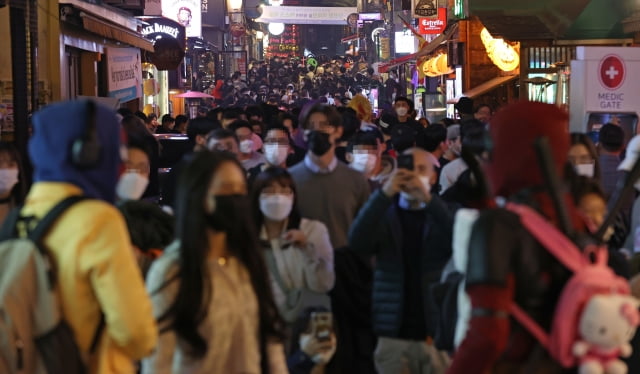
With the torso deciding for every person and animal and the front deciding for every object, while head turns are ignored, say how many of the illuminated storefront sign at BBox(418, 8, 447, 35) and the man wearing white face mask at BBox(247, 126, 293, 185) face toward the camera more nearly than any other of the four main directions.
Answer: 2

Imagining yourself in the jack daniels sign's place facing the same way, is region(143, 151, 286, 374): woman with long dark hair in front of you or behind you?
in front

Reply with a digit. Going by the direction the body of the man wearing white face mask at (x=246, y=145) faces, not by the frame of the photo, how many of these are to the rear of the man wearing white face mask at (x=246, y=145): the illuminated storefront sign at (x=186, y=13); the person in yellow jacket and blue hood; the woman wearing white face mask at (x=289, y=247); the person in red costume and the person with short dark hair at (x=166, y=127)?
2

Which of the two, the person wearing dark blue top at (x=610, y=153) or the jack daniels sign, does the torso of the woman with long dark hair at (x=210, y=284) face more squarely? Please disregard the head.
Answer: the person wearing dark blue top

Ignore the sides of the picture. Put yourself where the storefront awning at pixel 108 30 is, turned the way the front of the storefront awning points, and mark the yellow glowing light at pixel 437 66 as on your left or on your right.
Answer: on your left

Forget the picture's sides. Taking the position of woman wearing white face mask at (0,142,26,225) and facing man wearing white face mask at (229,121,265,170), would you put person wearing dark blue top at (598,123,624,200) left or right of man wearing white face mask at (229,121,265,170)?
right

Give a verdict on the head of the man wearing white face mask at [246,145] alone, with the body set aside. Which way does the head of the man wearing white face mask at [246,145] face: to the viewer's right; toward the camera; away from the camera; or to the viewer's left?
toward the camera

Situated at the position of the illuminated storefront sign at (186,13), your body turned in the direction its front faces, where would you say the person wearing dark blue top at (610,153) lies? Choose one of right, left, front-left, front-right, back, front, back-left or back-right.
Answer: front

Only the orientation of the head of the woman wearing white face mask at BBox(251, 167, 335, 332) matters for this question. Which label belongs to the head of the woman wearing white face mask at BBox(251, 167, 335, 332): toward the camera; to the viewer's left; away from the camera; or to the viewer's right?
toward the camera

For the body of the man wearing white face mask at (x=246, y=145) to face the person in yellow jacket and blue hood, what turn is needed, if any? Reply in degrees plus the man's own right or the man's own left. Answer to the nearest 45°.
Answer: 0° — they already face them

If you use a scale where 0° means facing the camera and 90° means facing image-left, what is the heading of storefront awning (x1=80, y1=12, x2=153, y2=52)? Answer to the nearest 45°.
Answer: approximately 315°

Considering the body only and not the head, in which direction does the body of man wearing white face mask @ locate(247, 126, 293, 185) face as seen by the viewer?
toward the camera

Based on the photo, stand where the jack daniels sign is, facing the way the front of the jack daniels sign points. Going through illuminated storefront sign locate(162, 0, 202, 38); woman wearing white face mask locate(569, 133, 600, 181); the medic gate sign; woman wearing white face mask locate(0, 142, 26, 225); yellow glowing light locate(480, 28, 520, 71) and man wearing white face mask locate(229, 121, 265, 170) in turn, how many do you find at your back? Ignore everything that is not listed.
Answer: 1

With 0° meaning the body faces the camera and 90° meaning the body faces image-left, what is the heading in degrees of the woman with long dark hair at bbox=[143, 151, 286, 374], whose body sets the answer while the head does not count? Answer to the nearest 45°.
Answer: approximately 315°

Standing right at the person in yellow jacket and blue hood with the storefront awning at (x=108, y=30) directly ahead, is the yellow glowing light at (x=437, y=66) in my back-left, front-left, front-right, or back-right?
front-right

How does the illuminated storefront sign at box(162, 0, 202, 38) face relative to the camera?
toward the camera

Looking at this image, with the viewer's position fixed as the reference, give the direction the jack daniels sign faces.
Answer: facing the viewer

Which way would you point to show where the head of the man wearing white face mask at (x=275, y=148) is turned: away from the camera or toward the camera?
toward the camera
